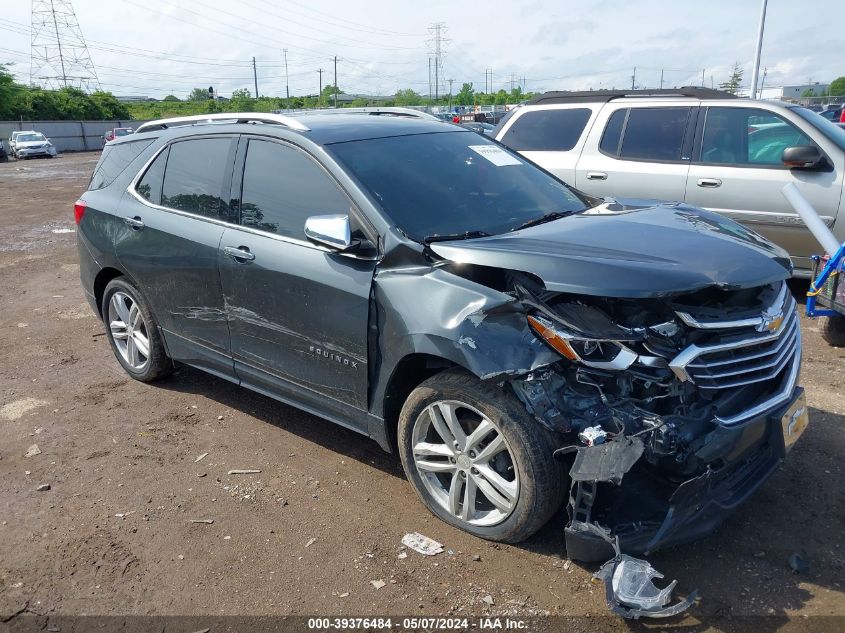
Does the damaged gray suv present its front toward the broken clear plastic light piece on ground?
yes

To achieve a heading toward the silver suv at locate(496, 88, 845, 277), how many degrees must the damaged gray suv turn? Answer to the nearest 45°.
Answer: approximately 90° to its left

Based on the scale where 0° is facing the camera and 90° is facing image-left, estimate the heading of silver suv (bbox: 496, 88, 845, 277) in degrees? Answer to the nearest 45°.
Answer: approximately 270°

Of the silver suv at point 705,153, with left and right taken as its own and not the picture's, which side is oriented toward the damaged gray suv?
right

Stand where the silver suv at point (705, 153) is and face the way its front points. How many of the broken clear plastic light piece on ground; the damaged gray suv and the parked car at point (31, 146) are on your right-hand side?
2

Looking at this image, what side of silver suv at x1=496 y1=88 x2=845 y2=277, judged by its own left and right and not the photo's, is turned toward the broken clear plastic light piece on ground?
right

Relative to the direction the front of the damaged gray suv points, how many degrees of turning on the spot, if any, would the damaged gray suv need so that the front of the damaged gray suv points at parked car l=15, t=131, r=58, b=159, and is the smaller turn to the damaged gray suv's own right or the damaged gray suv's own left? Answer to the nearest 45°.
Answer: approximately 180°

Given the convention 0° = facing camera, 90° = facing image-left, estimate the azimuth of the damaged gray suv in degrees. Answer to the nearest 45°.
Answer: approximately 315°

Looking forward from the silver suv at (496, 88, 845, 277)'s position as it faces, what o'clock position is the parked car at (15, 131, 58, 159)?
The parked car is roughly at 7 o'clock from the silver suv.

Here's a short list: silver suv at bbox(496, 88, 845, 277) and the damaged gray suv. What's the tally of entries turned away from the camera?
0

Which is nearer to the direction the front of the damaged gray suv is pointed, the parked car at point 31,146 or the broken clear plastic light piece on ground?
the broken clear plastic light piece on ground

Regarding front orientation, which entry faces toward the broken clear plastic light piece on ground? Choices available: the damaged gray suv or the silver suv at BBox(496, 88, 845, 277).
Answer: the damaged gray suv
